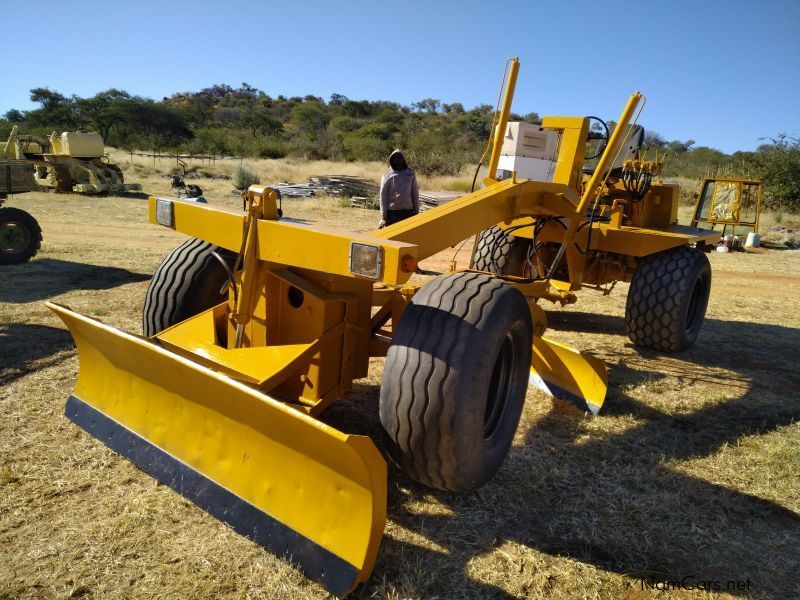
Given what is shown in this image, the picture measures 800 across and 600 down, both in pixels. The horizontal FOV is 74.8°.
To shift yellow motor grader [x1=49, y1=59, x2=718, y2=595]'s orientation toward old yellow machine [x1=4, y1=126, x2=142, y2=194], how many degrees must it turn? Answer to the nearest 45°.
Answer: approximately 90° to its right

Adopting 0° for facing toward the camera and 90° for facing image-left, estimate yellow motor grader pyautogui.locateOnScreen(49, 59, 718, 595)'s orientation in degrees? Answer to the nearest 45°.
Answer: approximately 45°

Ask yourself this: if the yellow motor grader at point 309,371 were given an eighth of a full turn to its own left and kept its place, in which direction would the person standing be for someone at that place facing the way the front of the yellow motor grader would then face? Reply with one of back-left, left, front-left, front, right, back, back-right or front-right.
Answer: back

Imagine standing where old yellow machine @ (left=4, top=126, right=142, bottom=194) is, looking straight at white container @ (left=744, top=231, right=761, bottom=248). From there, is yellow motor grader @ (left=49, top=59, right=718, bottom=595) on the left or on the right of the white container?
right

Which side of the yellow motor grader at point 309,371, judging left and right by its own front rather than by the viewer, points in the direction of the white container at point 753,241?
back

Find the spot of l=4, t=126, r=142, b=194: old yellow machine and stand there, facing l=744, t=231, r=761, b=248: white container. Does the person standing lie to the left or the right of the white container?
right
